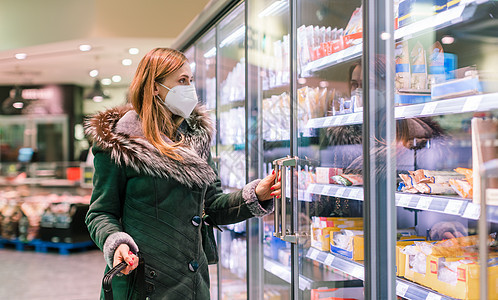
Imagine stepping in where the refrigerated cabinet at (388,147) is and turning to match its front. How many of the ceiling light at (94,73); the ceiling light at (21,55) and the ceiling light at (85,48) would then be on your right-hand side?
3

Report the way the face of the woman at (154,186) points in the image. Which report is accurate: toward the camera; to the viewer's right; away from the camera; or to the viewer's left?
to the viewer's right

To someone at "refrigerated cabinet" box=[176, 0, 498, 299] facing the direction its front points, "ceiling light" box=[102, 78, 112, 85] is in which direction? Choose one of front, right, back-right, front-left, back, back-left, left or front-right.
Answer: right

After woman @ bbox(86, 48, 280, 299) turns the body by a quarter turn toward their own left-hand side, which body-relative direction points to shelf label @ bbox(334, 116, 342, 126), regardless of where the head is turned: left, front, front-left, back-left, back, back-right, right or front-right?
front-right

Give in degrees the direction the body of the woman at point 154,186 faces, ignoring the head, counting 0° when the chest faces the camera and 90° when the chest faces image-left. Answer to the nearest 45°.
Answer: approximately 315°

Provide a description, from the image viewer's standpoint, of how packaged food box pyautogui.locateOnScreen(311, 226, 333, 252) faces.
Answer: facing the viewer and to the left of the viewer

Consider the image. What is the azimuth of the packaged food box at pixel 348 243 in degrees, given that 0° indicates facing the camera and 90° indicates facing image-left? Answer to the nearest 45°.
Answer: approximately 45°

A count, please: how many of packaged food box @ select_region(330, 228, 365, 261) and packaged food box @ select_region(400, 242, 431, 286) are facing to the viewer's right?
0

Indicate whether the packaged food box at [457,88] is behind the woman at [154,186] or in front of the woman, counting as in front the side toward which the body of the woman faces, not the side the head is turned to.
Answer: in front
